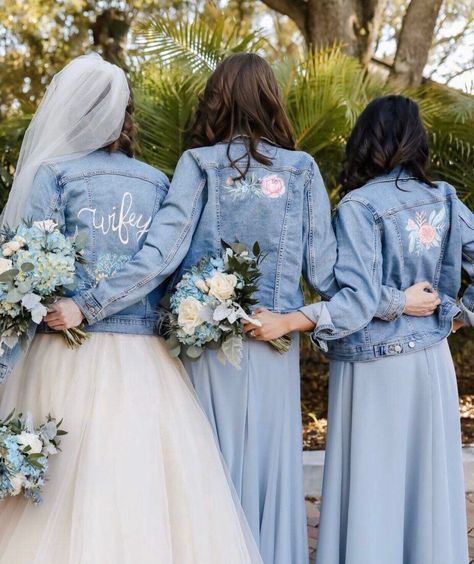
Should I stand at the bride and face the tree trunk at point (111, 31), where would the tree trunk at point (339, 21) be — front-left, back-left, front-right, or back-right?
front-right

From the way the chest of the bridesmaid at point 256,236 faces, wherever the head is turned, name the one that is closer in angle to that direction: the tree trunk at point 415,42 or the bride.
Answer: the tree trunk

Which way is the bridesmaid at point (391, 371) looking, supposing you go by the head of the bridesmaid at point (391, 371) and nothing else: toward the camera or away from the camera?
away from the camera

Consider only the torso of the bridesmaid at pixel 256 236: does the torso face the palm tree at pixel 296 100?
yes

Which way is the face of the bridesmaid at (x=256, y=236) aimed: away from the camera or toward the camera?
away from the camera

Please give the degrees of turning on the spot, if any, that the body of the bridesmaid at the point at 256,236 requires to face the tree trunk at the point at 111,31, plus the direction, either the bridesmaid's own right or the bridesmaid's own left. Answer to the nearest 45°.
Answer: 0° — they already face it

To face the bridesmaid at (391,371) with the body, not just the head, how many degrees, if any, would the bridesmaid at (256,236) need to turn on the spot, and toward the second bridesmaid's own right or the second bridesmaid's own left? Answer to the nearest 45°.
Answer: approximately 90° to the second bridesmaid's own right

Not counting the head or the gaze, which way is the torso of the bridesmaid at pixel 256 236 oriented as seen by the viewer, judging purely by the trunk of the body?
away from the camera

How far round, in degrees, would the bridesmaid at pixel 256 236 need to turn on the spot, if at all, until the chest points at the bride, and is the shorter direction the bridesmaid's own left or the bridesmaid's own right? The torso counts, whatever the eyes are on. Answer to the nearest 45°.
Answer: approximately 135° to the bridesmaid's own left

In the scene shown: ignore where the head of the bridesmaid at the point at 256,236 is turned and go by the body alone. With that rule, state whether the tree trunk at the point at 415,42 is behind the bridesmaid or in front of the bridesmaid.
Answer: in front

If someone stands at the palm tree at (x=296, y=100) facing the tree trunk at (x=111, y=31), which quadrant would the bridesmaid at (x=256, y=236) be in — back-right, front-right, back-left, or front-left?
back-left

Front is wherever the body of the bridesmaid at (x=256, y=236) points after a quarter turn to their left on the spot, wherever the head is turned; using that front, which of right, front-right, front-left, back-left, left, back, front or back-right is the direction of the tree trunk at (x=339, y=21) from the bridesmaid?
right

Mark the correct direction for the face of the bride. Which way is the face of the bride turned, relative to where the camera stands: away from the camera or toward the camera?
away from the camera

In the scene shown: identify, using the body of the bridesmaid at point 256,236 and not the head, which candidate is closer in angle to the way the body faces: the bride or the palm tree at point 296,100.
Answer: the palm tree
